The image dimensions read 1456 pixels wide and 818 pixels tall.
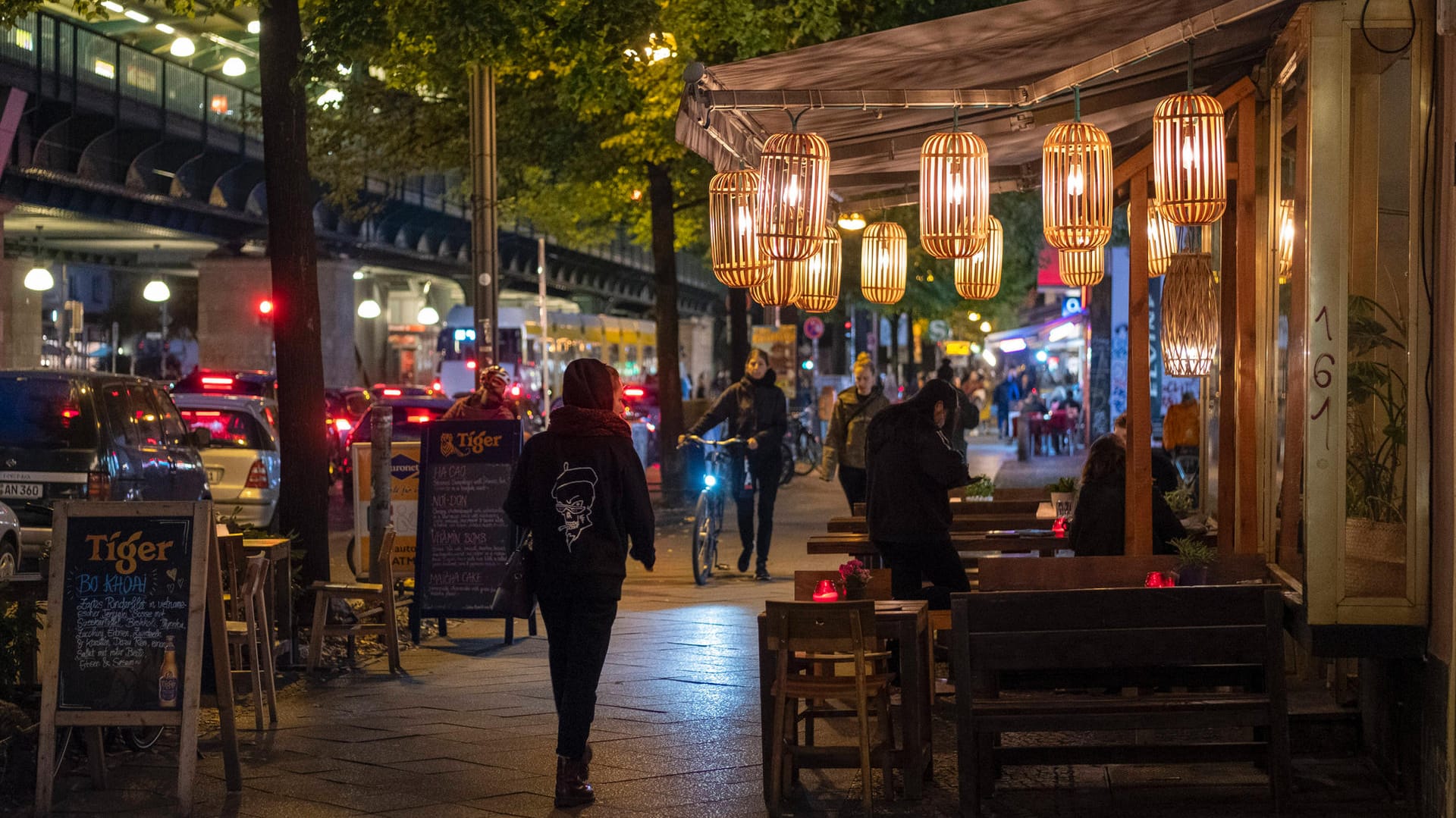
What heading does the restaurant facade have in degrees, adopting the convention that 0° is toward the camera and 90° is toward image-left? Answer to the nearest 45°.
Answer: approximately 90°

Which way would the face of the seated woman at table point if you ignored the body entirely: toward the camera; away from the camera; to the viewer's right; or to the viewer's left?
away from the camera

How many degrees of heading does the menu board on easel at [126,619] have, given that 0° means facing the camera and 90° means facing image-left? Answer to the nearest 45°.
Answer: approximately 0°

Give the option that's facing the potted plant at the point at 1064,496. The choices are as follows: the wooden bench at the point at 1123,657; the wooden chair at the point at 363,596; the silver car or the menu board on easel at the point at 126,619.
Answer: the wooden bench

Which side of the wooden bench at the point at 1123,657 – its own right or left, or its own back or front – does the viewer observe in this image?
back

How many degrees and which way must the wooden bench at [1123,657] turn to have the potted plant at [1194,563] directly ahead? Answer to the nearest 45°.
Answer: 0° — it already faces it

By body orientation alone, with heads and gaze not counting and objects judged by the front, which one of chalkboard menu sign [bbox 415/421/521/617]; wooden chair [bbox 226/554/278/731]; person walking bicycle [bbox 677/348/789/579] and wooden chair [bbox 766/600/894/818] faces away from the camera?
wooden chair [bbox 766/600/894/818]

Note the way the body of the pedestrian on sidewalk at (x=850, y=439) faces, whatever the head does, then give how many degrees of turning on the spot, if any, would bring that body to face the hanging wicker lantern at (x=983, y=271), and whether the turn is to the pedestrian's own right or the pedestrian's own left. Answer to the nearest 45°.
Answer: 0° — they already face it

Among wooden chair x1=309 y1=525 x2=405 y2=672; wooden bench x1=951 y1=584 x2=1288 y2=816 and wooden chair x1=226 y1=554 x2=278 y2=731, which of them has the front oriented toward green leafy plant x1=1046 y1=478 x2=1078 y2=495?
the wooden bench

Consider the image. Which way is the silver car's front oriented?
away from the camera
